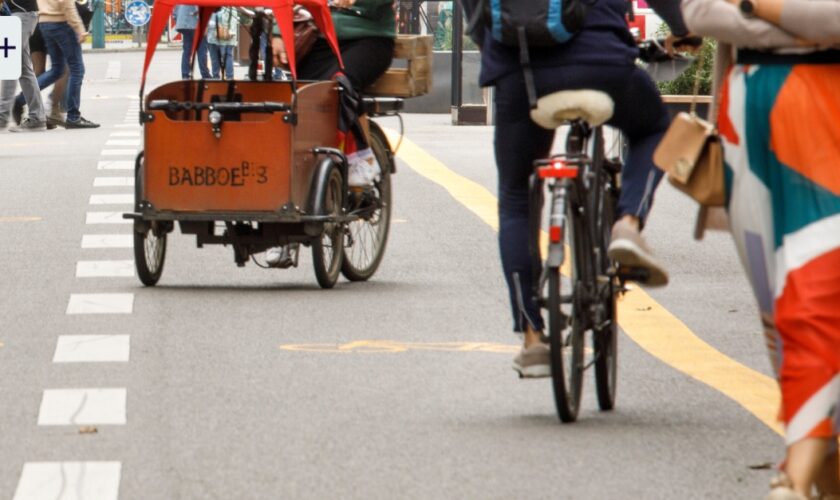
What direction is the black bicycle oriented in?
away from the camera

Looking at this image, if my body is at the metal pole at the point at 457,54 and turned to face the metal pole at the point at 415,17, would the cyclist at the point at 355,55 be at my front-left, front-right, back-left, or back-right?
back-left

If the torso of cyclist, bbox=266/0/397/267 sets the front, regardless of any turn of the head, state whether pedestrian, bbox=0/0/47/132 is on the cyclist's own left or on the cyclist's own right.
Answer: on the cyclist's own right

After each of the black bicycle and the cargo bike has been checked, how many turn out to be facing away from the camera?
1

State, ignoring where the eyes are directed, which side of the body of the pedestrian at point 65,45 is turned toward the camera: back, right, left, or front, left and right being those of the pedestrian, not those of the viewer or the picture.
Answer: right
